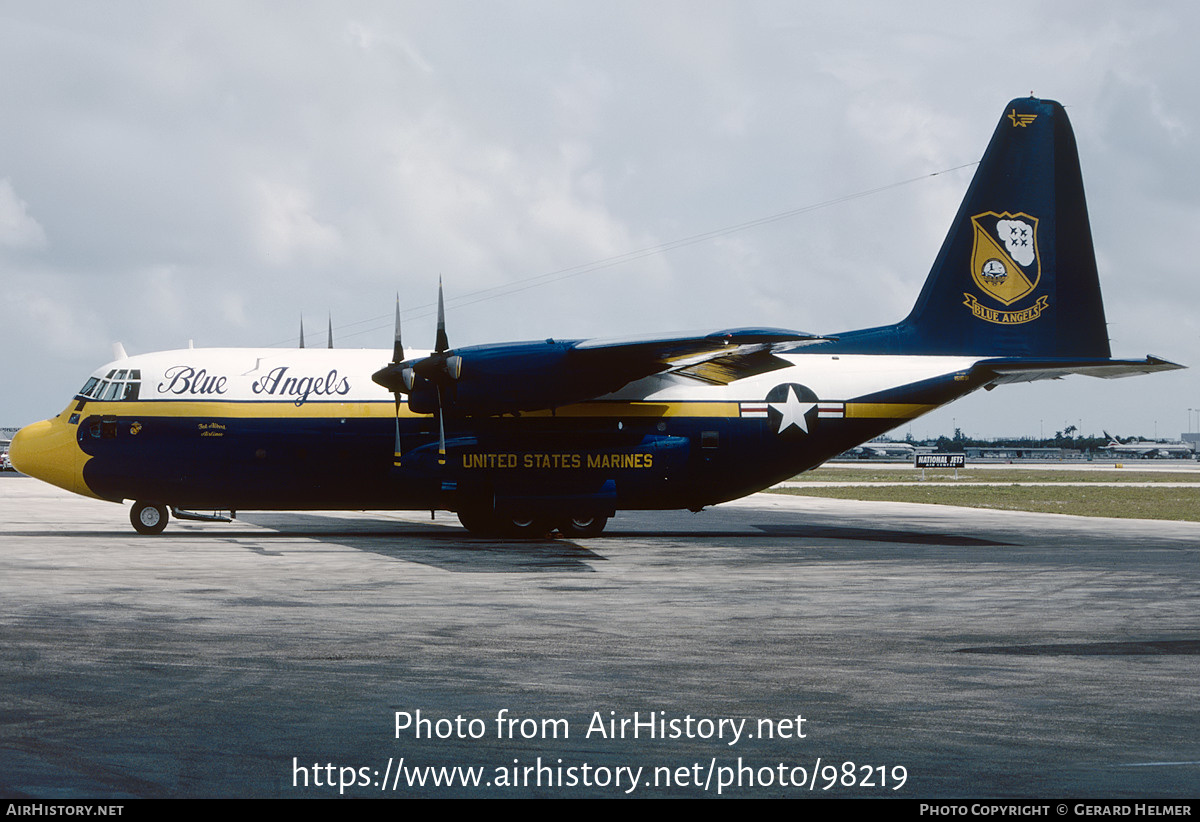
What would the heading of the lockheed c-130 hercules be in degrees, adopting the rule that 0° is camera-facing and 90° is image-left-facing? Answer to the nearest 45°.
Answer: approximately 90°
